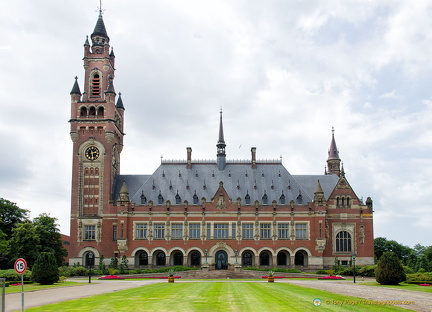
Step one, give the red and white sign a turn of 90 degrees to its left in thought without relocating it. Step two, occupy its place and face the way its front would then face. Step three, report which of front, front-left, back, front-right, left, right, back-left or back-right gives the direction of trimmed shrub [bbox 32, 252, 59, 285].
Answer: left

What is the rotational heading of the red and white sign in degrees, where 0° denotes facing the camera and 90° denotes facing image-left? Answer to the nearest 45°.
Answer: approximately 0°

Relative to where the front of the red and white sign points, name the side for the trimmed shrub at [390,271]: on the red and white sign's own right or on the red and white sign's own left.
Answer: on the red and white sign's own left
